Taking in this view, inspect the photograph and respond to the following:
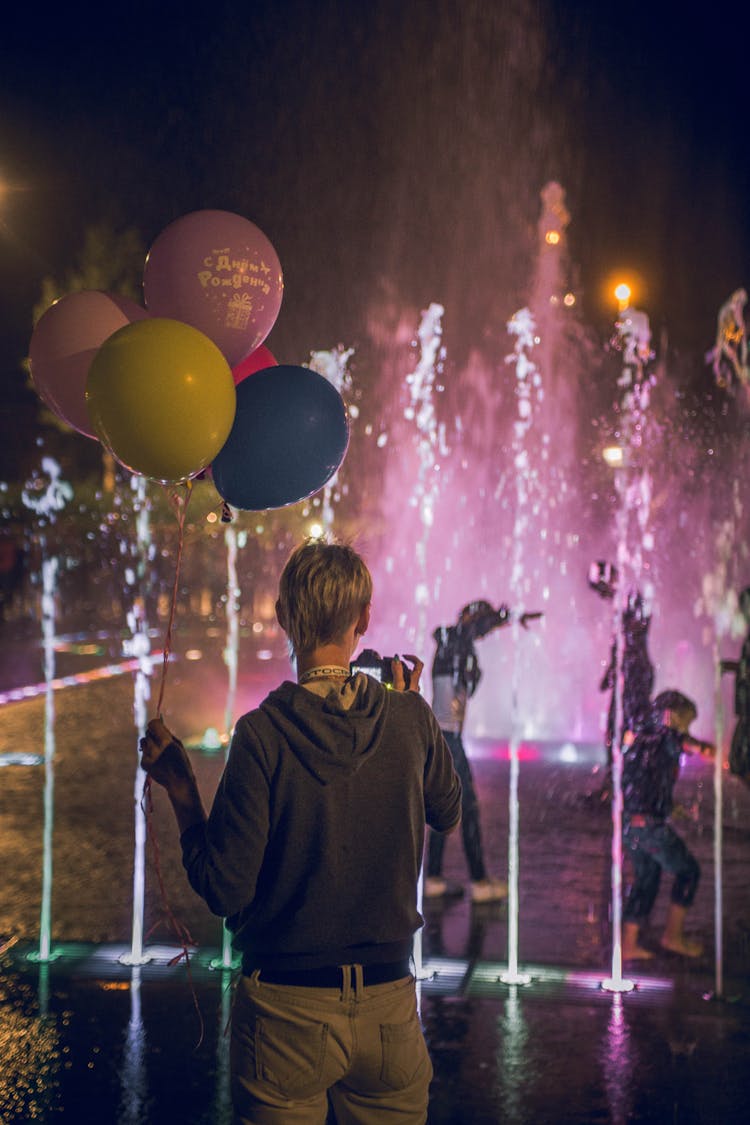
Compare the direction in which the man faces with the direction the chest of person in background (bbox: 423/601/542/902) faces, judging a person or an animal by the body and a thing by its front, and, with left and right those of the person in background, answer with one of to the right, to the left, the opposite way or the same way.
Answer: to the left

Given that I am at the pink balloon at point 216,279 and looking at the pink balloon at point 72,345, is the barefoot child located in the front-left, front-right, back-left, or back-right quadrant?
back-right

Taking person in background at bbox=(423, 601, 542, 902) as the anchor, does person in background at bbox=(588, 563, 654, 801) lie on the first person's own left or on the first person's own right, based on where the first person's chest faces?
on the first person's own left

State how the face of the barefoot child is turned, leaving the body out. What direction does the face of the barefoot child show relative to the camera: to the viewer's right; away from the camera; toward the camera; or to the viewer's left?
to the viewer's right

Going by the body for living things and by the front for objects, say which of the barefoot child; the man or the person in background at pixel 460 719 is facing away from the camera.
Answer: the man

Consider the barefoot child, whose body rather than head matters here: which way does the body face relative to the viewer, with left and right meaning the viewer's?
facing to the right of the viewer

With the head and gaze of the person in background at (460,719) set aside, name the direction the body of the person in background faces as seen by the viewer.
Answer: to the viewer's right

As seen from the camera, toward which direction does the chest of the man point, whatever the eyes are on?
away from the camera
